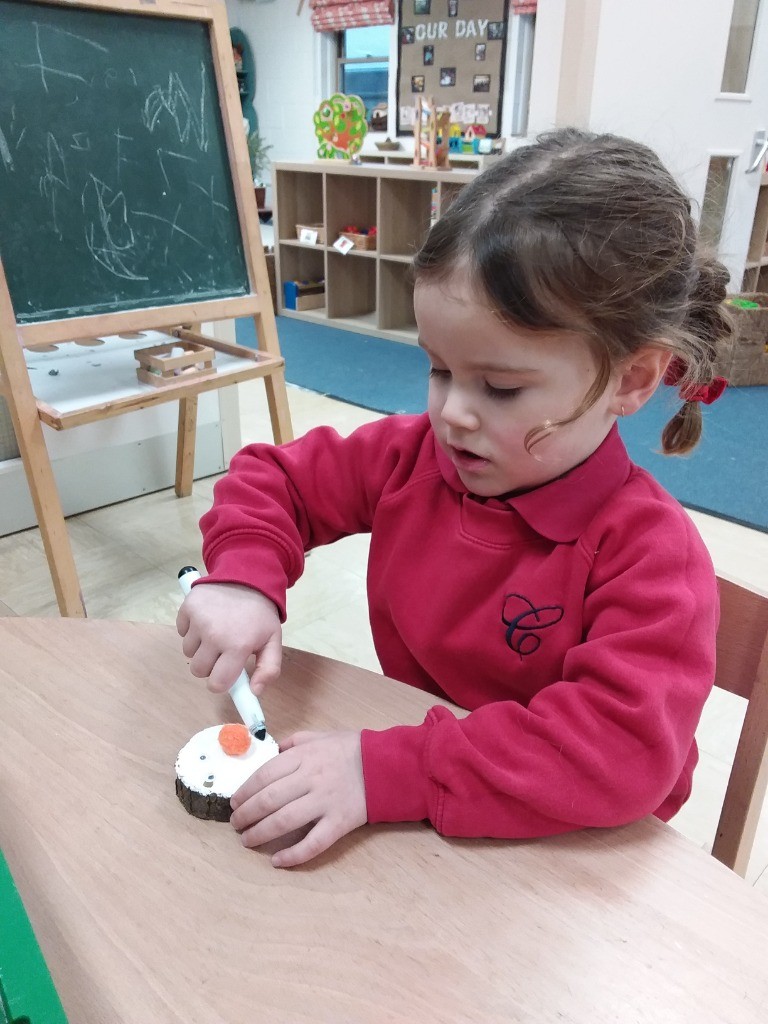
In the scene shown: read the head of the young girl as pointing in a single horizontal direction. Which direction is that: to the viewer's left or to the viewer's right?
to the viewer's left

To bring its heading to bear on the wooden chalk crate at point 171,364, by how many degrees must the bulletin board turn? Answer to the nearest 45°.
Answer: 0° — it already faces it

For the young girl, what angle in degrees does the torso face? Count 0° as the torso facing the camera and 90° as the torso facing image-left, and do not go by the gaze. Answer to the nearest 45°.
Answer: approximately 45°

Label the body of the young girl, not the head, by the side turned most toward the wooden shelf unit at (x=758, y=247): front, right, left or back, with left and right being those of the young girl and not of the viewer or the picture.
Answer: back

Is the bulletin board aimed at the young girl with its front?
yes

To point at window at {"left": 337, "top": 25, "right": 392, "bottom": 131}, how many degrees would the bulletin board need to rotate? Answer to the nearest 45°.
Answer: approximately 135° to its right

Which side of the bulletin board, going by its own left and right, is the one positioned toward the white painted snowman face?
front

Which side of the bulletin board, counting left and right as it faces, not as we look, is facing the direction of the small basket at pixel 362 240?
front

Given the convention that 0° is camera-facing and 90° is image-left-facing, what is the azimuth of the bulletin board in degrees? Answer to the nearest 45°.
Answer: approximately 0°

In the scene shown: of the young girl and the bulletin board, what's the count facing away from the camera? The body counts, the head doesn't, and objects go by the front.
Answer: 0
